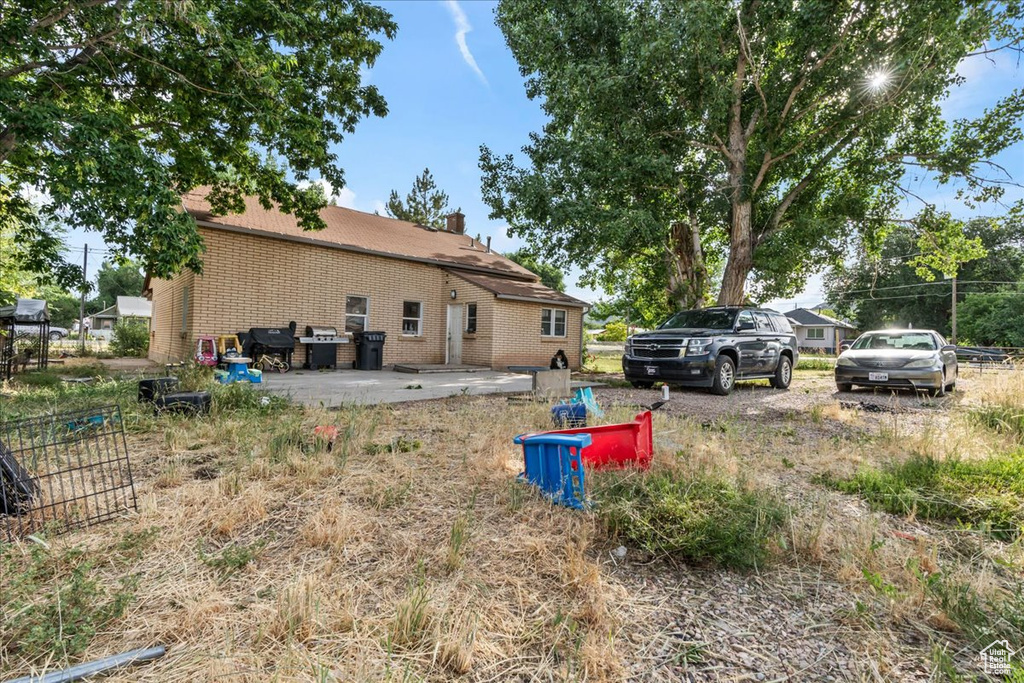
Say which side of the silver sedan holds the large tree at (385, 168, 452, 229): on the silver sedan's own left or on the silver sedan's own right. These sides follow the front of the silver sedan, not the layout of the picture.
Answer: on the silver sedan's own right

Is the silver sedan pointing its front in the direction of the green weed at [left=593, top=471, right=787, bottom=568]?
yes

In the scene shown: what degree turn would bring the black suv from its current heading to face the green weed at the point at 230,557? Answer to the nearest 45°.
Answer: approximately 45° to its left

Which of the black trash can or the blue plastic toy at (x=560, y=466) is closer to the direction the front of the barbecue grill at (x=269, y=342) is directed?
the blue plastic toy

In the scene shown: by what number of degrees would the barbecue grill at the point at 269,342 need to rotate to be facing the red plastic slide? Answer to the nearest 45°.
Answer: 0° — it already faces it

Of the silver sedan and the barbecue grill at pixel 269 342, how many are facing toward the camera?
2

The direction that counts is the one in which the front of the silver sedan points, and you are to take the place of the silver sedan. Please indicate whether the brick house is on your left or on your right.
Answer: on your right

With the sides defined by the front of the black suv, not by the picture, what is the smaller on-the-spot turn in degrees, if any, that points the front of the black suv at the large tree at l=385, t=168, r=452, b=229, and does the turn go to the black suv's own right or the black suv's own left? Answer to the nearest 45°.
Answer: approximately 90° to the black suv's own right

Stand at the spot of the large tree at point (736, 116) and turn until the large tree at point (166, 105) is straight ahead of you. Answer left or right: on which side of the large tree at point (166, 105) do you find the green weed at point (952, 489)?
left

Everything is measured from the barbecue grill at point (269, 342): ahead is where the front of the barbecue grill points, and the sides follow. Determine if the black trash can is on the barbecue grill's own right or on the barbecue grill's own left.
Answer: on the barbecue grill's own left
